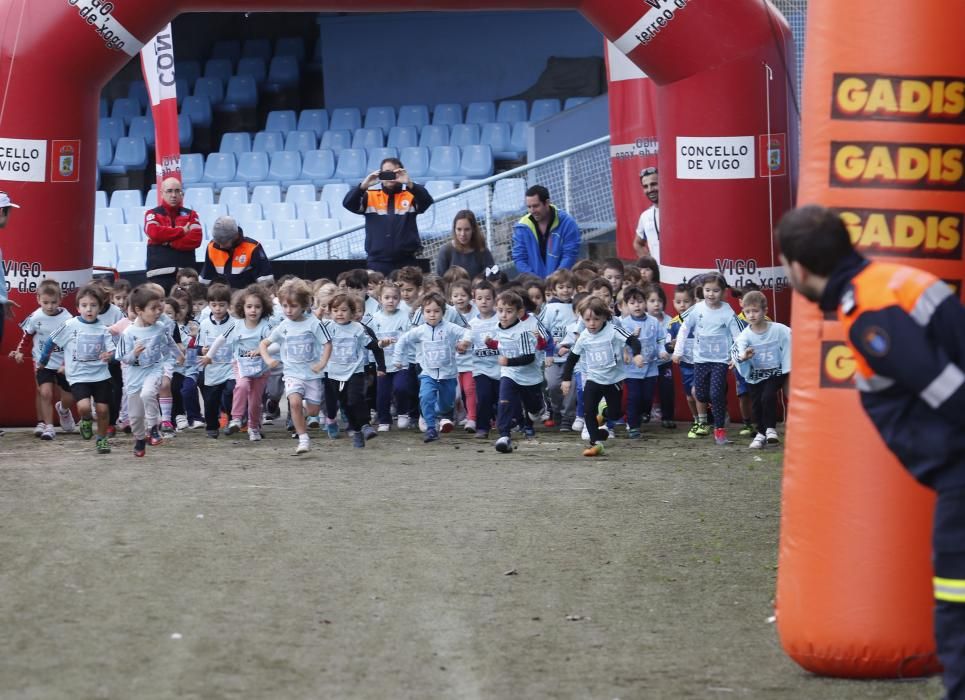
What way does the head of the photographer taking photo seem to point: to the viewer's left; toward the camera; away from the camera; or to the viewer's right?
toward the camera

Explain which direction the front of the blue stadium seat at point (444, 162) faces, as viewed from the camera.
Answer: facing the viewer

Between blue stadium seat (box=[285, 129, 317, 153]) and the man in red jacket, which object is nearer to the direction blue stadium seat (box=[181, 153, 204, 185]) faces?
the man in red jacket

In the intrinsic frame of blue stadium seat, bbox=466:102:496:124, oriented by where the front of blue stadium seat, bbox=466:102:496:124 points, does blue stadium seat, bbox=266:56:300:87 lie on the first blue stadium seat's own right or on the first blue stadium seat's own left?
on the first blue stadium seat's own right

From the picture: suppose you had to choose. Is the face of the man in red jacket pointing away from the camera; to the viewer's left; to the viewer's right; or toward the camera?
toward the camera

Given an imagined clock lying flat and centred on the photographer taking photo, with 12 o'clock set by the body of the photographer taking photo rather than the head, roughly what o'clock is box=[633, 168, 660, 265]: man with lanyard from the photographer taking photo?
The man with lanyard is roughly at 9 o'clock from the photographer taking photo.

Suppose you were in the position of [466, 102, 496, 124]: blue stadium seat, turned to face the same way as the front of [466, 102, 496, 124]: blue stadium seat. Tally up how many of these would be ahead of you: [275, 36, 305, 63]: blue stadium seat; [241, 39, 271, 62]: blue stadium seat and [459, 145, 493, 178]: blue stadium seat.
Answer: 1

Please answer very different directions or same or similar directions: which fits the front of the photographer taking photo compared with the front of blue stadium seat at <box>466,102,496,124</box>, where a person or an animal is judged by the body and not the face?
same or similar directions

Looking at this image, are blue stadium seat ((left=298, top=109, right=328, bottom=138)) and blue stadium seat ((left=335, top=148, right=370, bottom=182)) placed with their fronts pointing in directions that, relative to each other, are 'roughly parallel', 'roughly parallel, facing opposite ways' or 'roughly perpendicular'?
roughly parallel

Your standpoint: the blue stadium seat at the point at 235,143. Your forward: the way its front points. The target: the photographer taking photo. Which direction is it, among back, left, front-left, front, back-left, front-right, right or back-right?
front

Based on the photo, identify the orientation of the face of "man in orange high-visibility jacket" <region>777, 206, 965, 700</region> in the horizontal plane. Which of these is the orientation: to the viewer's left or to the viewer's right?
to the viewer's left

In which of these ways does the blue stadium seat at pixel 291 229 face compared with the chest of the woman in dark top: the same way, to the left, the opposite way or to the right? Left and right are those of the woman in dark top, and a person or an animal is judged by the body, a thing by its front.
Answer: the same way

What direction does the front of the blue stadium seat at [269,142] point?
toward the camera

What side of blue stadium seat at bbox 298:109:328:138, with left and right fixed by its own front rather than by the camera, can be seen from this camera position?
front

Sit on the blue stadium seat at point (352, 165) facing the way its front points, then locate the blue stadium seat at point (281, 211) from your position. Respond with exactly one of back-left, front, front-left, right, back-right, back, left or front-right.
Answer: front-right
